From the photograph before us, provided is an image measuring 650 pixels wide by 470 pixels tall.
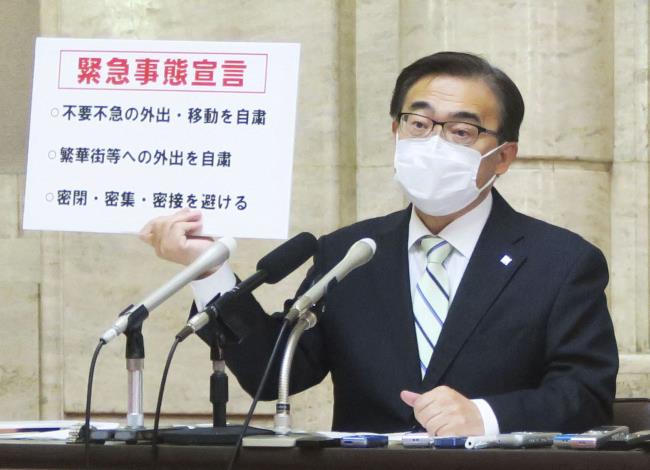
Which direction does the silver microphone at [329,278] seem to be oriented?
to the viewer's right

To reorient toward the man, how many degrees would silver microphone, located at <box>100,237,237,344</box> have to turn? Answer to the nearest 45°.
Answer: approximately 45° to its left

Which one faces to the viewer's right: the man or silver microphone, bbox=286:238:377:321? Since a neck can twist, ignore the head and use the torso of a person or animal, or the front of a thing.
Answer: the silver microphone

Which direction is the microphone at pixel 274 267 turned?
to the viewer's right

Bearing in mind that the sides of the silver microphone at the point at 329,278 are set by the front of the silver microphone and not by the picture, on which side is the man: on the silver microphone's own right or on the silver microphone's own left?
on the silver microphone's own left

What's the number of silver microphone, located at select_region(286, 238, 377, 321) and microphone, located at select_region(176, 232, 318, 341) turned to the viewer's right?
2

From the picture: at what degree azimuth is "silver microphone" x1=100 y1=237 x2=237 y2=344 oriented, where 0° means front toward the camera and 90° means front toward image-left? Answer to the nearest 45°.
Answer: approximately 270°

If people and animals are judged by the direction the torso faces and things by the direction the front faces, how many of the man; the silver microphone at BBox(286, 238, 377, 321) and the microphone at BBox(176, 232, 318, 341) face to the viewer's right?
2

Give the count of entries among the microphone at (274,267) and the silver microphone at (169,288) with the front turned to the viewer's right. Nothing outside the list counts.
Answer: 2
